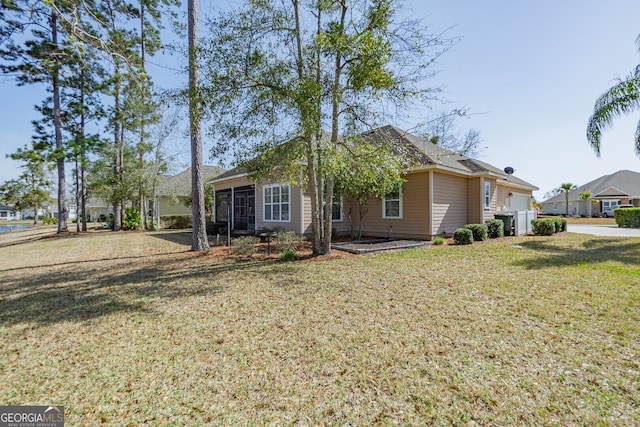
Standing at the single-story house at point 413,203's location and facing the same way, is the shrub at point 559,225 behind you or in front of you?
in front

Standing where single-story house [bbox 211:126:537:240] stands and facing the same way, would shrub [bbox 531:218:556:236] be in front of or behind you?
in front

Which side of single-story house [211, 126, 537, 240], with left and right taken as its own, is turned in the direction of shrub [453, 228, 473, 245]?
right

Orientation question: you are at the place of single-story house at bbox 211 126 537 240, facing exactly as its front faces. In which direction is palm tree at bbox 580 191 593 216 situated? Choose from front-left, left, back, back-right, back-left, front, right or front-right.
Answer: front

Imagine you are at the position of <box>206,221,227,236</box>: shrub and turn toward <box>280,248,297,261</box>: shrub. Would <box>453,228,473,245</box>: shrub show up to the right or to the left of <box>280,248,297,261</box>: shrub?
left

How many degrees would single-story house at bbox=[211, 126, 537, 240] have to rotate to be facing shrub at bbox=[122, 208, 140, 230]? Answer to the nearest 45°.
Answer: approximately 135° to its left

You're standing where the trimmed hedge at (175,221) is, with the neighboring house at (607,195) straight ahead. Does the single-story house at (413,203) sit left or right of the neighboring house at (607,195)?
right

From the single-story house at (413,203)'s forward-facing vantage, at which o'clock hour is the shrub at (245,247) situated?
The shrub is roughly at 6 o'clock from the single-story house.

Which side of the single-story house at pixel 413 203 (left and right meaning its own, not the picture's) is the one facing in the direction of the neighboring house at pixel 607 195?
front

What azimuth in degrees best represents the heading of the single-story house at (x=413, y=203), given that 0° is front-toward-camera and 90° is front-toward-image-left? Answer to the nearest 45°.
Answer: approximately 225°
